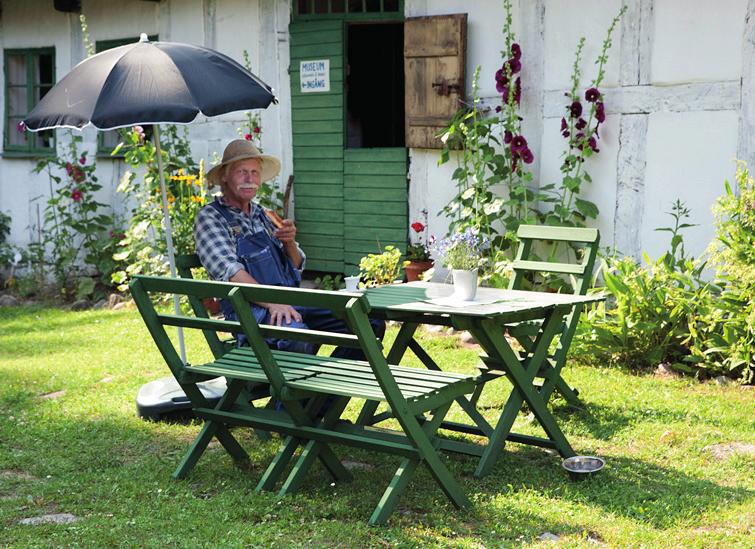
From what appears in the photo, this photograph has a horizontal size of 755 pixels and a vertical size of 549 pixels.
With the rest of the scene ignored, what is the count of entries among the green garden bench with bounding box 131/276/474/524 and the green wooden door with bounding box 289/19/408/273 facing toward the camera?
1

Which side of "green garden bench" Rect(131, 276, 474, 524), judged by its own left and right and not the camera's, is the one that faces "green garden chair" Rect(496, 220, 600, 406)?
front

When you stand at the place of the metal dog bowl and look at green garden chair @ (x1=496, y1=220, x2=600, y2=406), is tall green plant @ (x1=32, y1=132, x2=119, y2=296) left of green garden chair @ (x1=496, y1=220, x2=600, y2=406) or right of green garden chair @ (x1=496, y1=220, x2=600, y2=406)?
left

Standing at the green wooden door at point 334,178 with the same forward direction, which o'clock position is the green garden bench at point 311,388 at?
The green garden bench is roughly at 12 o'clock from the green wooden door.

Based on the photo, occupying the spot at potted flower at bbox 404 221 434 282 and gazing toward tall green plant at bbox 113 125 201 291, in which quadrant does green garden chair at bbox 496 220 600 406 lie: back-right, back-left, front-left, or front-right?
back-left

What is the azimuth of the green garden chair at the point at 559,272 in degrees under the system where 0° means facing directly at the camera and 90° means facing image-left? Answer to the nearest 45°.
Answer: approximately 45°

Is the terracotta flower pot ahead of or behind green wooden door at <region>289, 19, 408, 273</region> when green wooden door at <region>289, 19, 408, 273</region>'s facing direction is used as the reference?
ahead

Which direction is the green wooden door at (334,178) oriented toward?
toward the camera

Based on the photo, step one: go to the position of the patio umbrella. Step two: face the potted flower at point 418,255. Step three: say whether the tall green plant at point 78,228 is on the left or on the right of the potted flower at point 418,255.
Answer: left

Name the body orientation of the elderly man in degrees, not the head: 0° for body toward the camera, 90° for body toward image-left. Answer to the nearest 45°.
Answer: approximately 315°

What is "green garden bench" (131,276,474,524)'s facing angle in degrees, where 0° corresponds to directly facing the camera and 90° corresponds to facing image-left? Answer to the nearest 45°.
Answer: approximately 225°

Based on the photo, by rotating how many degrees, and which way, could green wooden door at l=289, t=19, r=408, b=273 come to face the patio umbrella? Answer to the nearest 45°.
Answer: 0° — it already faces it

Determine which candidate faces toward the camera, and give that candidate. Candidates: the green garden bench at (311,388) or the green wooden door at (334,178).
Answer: the green wooden door

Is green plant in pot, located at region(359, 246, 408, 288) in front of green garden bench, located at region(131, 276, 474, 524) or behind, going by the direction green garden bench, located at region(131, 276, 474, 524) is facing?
in front
